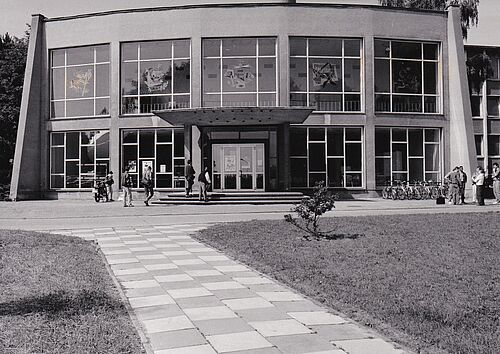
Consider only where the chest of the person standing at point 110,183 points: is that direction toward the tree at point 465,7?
no

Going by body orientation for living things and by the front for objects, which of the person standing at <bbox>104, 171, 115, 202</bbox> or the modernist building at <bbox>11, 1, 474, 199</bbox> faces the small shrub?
the modernist building

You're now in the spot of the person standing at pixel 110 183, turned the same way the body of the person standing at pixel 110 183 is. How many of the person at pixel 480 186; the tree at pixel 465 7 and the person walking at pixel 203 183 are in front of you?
0

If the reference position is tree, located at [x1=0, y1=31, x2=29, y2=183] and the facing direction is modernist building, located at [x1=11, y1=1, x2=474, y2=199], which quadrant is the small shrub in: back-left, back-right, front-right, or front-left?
front-right

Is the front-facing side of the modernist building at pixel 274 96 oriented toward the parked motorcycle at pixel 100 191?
no

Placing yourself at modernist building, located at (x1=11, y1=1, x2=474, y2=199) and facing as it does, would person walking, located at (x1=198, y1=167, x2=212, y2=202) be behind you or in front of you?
in front

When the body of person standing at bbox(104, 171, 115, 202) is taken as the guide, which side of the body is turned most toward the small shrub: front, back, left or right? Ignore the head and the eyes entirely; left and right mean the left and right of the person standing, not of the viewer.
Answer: left

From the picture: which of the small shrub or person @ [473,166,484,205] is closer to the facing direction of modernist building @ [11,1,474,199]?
the small shrub

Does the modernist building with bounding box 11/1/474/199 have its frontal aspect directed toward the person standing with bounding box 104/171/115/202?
no

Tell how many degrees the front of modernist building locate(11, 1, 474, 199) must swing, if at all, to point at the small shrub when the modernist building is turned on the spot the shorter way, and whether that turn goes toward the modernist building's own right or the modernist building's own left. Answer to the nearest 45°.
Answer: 0° — it already faces it

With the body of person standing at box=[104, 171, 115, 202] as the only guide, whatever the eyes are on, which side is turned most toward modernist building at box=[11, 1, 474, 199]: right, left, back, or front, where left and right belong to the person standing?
back

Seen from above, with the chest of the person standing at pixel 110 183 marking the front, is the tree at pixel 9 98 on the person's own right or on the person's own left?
on the person's own right

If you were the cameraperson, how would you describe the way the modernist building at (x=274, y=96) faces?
facing the viewer
